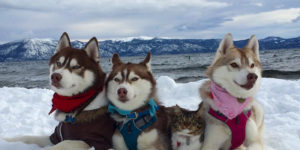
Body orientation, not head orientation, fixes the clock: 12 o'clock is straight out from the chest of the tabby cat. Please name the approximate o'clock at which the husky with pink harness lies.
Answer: The husky with pink harness is roughly at 9 o'clock from the tabby cat.

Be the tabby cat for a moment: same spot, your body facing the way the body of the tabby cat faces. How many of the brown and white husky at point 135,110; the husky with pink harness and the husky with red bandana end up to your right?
2

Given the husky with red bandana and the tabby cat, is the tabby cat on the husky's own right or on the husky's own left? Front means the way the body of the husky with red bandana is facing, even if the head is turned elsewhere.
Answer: on the husky's own left

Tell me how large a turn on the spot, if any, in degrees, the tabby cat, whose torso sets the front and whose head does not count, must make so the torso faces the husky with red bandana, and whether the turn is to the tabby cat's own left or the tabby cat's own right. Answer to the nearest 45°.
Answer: approximately 90° to the tabby cat's own right

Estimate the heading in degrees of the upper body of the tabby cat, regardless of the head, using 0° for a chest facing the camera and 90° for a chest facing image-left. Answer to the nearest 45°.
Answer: approximately 0°

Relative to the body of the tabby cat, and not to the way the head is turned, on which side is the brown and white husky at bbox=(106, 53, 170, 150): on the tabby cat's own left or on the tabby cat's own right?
on the tabby cat's own right
